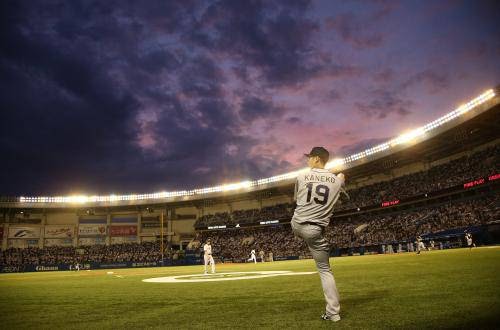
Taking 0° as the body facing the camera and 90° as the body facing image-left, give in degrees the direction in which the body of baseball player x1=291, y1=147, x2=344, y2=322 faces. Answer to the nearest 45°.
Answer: approximately 180°
